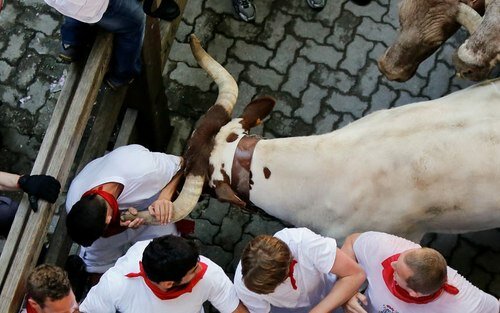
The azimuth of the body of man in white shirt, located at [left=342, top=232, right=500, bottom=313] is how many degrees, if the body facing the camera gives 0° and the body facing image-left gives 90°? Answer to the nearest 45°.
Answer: approximately 45°

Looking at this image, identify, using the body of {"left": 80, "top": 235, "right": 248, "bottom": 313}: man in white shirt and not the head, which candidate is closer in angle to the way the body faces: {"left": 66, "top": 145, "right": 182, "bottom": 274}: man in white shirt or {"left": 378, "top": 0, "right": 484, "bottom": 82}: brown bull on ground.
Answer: the brown bull on ground

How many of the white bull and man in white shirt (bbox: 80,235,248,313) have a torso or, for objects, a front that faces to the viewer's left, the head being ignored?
1

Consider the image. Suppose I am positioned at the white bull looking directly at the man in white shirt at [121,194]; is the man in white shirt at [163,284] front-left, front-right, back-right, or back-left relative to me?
front-left

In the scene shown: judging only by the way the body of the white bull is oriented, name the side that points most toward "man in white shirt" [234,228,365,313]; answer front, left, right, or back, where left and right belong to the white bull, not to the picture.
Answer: left

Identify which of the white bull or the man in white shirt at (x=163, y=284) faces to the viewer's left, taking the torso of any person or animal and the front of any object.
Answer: the white bull

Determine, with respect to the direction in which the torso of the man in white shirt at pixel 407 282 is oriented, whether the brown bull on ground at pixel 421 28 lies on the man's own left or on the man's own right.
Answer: on the man's own right

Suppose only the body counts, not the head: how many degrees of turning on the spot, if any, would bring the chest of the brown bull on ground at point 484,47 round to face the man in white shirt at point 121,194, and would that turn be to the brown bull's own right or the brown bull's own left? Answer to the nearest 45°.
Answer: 0° — it already faces them

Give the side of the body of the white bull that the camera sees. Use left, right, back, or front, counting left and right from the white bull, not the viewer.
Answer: left
